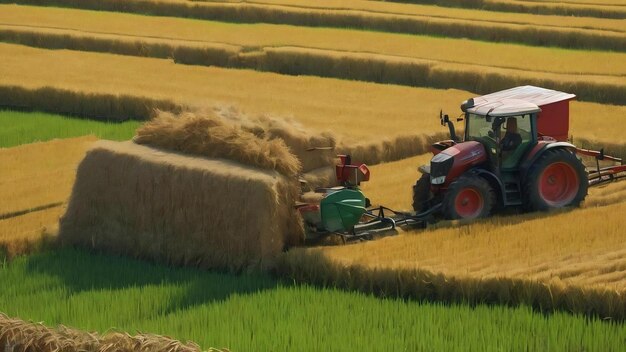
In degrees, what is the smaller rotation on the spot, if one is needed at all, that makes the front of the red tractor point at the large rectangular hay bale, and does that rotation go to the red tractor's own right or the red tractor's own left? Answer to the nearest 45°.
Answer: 0° — it already faces it

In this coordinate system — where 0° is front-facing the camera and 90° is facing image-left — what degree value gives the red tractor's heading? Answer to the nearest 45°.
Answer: approximately 45°
